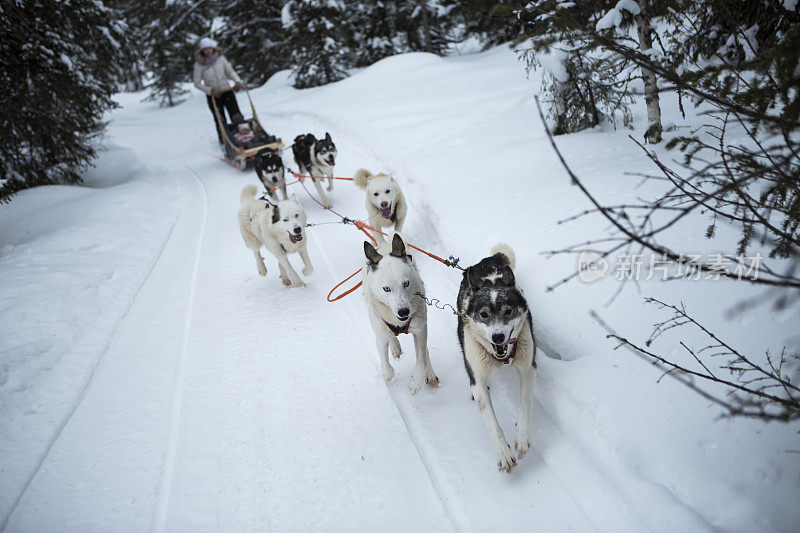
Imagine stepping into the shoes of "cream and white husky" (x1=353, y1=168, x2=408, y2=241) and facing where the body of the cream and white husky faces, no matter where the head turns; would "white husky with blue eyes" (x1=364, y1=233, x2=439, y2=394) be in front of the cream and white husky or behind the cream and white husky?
in front

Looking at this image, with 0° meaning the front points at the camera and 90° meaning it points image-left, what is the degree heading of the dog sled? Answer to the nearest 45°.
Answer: approximately 315°

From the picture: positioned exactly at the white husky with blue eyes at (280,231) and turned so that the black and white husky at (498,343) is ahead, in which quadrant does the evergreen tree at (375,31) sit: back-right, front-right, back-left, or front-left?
back-left

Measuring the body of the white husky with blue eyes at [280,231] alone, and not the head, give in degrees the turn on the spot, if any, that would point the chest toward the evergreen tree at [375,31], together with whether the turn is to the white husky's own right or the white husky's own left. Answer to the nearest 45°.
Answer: approximately 135° to the white husky's own left

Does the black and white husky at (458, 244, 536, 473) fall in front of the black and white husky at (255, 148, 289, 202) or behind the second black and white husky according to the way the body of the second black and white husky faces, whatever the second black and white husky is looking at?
in front

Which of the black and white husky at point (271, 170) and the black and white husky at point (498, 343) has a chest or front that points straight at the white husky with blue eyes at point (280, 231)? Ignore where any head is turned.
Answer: the black and white husky at point (271, 170)

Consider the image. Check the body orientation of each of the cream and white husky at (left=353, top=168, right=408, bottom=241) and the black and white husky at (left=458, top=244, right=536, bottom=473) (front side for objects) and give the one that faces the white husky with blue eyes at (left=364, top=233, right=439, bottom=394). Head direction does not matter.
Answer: the cream and white husky

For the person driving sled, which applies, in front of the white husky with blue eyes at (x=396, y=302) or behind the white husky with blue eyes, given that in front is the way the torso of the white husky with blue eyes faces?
behind

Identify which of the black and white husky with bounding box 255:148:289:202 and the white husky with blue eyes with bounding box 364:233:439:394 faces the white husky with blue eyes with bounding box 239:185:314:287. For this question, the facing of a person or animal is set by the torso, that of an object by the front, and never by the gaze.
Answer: the black and white husky

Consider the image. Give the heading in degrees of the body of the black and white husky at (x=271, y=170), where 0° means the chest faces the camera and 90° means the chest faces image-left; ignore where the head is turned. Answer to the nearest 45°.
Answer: approximately 0°

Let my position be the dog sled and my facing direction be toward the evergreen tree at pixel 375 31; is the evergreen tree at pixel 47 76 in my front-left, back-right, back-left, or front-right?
back-left

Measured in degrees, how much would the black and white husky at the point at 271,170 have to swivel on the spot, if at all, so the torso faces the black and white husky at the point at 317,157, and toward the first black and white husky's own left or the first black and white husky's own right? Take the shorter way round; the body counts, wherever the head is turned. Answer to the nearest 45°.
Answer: approximately 90° to the first black and white husky's own left

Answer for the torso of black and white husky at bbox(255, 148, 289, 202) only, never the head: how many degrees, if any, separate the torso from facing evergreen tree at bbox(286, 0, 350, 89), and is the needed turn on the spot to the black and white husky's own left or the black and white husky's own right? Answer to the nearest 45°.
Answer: approximately 180°
